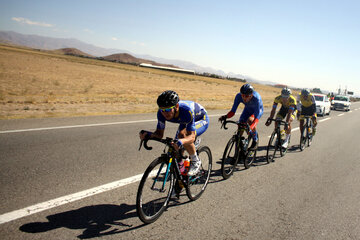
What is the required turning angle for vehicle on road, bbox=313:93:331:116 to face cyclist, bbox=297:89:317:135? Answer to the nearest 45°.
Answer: approximately 45° to its left

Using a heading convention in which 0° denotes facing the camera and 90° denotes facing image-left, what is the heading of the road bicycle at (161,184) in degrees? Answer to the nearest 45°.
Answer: approximately 45°

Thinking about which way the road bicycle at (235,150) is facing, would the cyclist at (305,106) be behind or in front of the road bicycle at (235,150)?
behind

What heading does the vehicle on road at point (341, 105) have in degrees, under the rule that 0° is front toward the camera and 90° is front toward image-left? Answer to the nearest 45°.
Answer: approximately 45°

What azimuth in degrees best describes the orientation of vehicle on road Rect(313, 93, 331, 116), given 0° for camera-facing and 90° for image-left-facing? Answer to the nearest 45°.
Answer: approximately 45°

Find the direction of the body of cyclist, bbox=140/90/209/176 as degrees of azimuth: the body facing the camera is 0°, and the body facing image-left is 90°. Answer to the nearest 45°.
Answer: approximately 45°

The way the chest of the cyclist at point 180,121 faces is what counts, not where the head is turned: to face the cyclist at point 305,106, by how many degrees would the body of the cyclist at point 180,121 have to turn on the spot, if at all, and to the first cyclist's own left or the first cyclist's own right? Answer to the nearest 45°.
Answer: approximately 180°

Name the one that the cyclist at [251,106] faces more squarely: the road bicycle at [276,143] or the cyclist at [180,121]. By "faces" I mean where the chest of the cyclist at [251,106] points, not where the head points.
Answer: the cyclist
